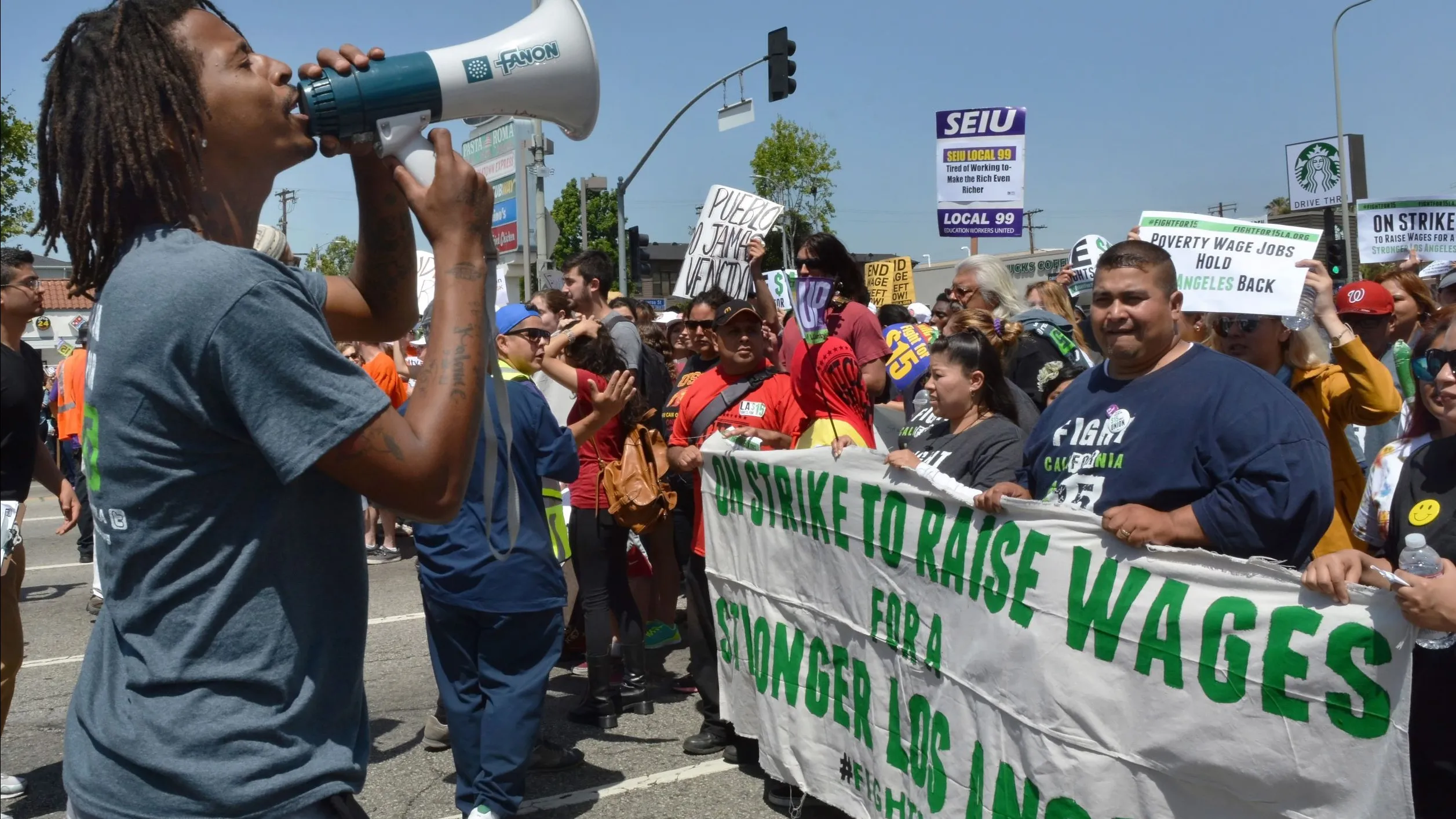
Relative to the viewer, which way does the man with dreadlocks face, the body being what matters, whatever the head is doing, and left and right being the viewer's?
facing to the right of the viewer

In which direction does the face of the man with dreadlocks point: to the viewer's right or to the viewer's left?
to the viewer's right

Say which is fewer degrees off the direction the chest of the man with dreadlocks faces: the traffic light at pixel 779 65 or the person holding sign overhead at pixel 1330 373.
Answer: the person holding sign overhead

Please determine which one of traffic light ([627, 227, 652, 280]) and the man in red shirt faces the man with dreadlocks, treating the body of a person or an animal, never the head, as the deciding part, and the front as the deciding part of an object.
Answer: the man in red shirt

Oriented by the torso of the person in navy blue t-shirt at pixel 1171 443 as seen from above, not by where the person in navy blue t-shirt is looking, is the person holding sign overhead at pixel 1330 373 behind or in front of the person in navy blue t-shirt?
behind

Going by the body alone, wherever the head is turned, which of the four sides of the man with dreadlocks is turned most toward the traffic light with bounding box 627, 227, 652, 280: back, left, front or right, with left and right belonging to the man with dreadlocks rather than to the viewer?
left

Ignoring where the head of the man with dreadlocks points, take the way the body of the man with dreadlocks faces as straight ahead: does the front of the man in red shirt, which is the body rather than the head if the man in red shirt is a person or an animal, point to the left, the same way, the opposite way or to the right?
to the right

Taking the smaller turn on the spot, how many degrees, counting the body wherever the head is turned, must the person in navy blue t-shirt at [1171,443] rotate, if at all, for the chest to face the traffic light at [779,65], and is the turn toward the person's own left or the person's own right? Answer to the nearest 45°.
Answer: approximately 135° to the person's own right
